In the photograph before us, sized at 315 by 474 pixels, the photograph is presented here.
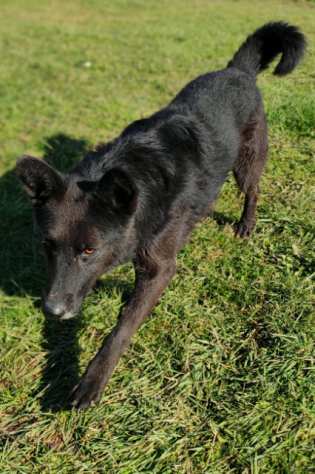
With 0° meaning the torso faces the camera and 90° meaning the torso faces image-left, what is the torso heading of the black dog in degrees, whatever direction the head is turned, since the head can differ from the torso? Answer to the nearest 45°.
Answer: approximately 45°
